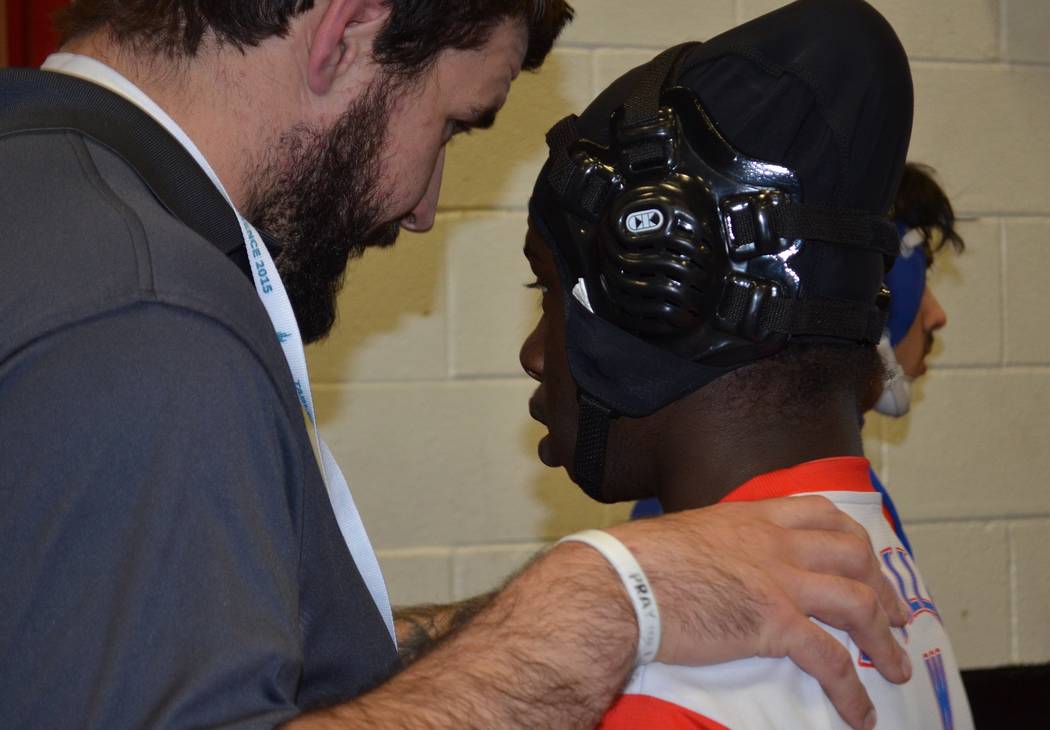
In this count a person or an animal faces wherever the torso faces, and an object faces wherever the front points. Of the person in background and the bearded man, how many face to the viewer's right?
2

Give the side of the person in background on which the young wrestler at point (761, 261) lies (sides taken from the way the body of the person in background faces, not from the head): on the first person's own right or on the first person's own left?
on the first person's own right

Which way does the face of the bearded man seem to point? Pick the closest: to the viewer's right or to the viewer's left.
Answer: to the viewer's right

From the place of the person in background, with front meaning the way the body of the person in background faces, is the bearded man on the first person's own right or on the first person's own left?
on the first person's own right

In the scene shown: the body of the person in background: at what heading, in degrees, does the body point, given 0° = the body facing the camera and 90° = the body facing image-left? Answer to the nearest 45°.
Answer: approximately 270°

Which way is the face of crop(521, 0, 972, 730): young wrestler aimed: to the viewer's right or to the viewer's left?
to the viewer's left

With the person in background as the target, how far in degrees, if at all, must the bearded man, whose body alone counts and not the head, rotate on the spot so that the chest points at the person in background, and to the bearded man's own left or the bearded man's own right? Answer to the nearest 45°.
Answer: approximately 45° to the bearded man's own left

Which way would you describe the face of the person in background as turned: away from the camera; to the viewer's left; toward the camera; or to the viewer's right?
to the viewer's right

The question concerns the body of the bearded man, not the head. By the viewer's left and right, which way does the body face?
facing to the right of the viewer
